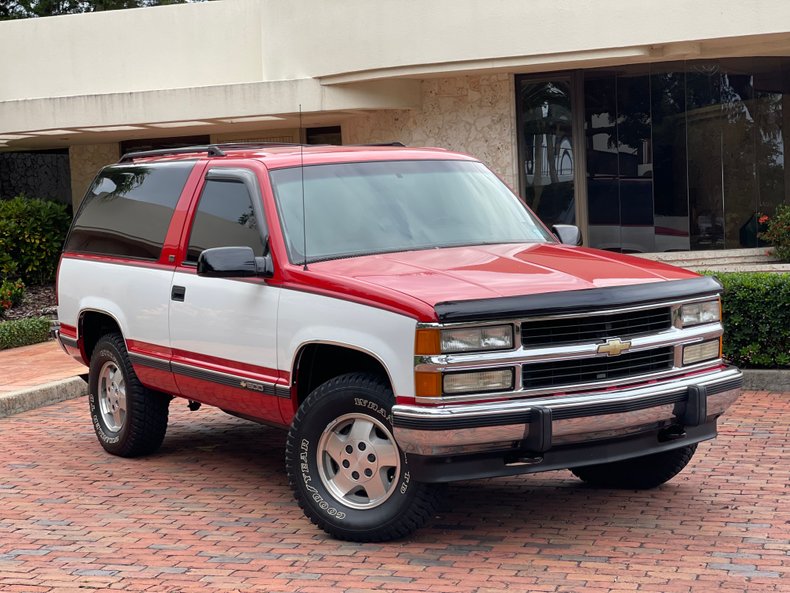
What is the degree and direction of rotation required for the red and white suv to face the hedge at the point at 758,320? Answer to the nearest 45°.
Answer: approximately 90° to its left

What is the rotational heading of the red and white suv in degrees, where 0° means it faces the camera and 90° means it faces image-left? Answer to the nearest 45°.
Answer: approximately 315°

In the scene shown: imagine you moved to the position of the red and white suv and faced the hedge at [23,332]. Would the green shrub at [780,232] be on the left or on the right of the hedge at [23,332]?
right

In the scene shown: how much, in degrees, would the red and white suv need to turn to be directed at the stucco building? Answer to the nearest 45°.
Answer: approximately 135° to its left

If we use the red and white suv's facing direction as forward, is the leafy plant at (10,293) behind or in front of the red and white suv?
behind

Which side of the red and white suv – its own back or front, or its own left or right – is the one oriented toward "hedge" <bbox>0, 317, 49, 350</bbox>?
back
